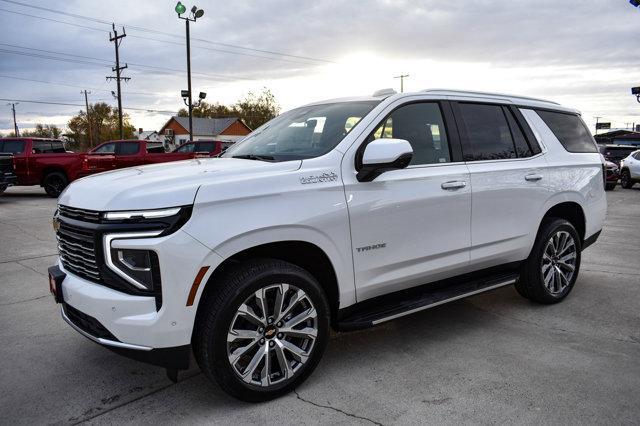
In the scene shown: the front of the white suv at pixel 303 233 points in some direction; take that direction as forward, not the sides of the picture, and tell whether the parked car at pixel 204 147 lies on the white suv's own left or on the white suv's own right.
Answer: on the white suv's own right

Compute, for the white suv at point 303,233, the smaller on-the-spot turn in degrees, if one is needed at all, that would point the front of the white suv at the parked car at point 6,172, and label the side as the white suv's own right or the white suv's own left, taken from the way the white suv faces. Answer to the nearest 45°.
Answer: approximately 90° to the white suv's own right

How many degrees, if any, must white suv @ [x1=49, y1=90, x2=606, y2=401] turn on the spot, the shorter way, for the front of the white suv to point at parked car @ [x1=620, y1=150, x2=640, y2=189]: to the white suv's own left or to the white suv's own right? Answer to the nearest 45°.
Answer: approximately 180°

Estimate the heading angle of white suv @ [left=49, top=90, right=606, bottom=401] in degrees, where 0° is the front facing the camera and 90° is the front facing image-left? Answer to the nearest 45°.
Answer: approximately 45°

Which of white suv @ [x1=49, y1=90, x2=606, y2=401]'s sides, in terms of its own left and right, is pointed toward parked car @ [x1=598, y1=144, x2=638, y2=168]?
back

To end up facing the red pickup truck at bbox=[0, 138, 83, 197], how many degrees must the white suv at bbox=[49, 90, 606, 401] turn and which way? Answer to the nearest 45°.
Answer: approximately 90° to its right
